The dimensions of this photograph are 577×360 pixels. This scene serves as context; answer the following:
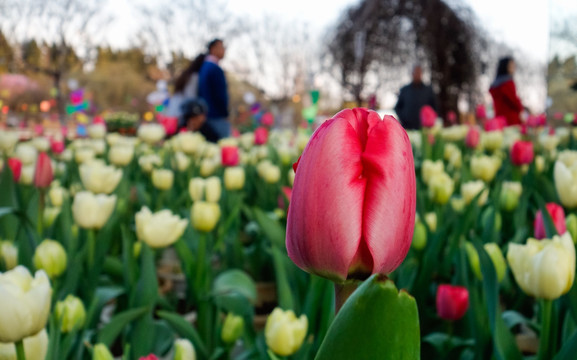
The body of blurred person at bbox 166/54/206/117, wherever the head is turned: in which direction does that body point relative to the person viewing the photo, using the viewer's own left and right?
facing to the right of the viewer

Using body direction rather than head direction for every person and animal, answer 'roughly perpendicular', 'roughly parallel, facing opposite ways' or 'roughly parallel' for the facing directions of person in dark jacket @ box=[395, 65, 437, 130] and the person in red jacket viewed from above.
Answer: roughly perpendicular

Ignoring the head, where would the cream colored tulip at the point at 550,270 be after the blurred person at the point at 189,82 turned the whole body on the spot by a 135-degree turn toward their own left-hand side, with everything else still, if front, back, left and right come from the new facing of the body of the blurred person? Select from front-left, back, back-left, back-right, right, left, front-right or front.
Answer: back-left

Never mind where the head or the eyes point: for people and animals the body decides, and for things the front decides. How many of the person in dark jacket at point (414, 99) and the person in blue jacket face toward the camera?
1

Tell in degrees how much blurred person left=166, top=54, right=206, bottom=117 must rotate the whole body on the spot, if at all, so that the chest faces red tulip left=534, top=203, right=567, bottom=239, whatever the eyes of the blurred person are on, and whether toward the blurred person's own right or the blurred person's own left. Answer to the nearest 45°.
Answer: approximately 90° to the blurred person's own right
